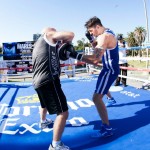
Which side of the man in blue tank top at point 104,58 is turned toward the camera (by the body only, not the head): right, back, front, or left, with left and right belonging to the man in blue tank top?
left

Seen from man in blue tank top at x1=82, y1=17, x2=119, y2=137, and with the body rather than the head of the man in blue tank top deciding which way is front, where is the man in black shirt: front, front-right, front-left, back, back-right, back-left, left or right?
front-left
